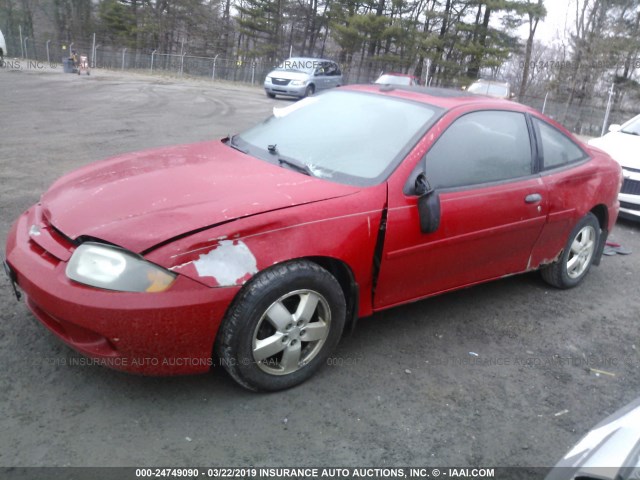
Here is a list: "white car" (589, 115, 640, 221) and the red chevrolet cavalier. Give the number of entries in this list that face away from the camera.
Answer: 0

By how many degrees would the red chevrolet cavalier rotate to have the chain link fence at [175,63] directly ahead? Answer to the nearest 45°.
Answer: approximately 135° to its right

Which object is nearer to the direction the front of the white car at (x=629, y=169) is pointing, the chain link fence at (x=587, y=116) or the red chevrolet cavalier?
the red chevrolet cavalier

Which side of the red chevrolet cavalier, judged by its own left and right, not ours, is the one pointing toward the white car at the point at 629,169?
back

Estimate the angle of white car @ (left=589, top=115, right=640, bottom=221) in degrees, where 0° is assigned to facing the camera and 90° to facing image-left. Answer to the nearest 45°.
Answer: approximately 45°

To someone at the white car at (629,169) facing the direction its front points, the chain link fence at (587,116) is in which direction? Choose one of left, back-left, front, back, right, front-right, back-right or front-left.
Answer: back-right

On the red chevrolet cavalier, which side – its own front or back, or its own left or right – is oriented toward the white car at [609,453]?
left

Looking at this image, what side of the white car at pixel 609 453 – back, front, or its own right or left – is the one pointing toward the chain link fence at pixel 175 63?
right

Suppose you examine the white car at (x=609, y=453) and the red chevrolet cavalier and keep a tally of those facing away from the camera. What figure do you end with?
0
